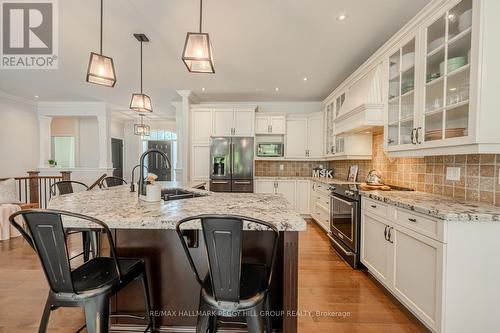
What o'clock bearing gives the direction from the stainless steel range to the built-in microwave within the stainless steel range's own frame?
The built-in microwave is roughly at 3 o'clock from the stainless steel range.

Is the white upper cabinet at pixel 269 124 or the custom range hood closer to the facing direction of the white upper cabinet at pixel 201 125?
the custom range hood

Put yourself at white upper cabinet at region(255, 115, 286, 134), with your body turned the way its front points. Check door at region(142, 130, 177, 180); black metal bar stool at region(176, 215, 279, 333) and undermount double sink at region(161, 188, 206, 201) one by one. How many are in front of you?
2

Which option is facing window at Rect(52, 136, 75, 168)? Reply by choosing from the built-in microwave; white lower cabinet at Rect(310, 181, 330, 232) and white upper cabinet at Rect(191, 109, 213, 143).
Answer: the white lower cabinet

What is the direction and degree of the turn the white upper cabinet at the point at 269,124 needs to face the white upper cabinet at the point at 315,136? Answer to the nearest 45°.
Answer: approximately 90° to its left

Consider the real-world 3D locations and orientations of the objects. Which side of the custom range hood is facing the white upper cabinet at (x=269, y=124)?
right

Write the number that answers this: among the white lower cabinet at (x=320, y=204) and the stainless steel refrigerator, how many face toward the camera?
1

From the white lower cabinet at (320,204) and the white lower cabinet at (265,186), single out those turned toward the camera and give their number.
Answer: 1
